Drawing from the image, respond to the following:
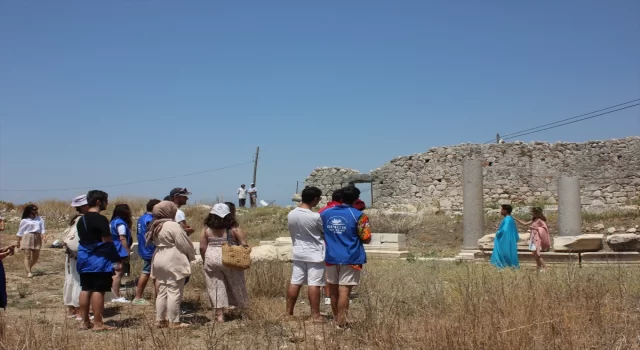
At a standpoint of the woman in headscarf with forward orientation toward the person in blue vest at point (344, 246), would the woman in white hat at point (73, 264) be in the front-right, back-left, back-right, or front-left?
back-left

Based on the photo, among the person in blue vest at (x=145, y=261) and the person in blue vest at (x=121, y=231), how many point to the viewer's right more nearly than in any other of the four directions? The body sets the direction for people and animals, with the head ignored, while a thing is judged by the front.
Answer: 2

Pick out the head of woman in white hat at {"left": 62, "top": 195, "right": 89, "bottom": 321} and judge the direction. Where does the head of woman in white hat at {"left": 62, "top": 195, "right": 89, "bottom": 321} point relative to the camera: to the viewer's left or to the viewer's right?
to the viewer's right

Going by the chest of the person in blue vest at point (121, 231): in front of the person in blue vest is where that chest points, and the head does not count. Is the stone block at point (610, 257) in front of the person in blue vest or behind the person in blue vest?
in front

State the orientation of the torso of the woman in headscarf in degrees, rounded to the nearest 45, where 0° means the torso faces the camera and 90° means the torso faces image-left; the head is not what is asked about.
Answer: approximately 225°

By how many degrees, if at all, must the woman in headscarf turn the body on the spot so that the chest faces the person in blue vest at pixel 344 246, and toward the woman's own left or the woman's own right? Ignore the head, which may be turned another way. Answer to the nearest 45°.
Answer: approximately 45° to the woman's own right

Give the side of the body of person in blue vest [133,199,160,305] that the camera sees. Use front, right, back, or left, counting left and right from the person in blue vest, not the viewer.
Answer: right

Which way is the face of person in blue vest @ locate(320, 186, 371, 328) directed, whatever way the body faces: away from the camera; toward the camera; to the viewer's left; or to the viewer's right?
away from the camera

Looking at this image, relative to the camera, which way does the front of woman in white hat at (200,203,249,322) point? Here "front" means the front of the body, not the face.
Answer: away from the camera
